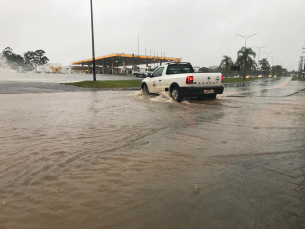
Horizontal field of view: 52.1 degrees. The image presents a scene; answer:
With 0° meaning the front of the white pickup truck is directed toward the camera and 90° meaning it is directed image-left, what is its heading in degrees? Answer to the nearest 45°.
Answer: approximately 135°
